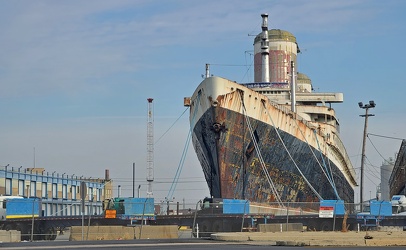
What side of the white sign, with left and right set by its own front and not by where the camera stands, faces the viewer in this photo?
front
